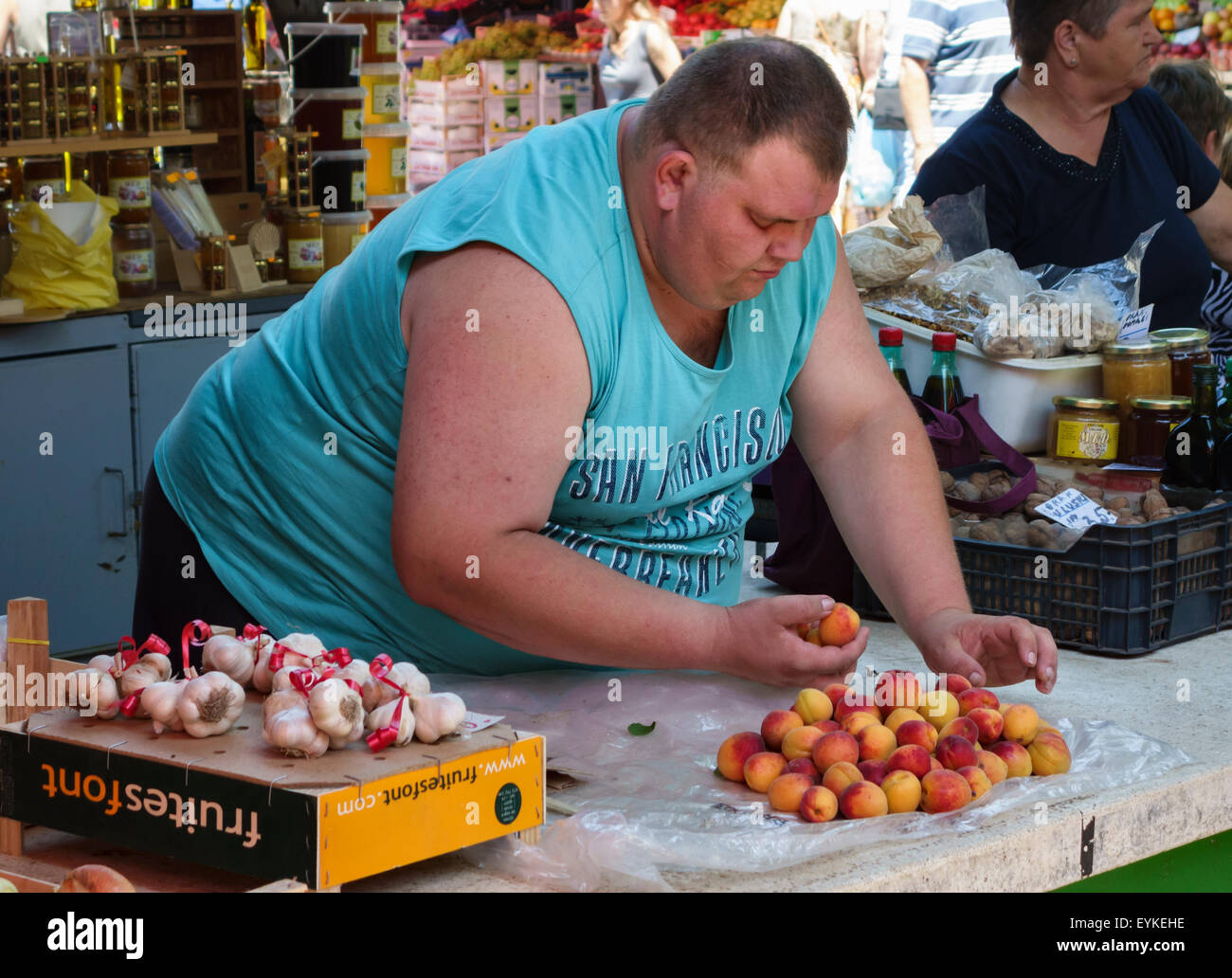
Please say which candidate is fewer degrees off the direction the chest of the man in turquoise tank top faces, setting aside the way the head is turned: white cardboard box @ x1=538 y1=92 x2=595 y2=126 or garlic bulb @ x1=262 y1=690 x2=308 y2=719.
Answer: the garlic bulb

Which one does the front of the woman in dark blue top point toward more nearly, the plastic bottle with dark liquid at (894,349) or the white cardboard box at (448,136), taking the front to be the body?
the plastic bottle with dark liquid

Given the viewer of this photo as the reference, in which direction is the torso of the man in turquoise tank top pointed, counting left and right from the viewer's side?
facing the viewer and to the right of the viewer

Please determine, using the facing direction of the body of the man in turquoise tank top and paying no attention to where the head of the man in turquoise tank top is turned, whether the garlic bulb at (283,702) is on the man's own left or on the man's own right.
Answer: on the man's own right

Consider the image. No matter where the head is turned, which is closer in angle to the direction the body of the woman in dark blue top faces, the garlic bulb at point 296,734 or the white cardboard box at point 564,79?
the garlic bulb
